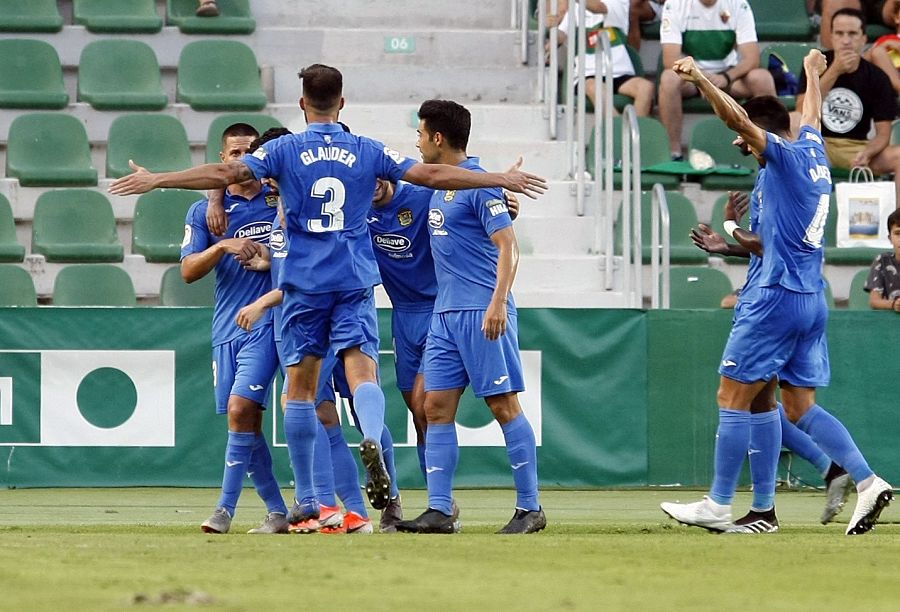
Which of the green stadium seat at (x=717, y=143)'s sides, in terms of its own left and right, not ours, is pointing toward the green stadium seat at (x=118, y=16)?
right

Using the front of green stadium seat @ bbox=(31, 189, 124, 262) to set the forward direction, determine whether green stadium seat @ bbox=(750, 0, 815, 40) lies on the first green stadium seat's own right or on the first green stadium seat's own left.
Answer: on the first green stadium seat's own left

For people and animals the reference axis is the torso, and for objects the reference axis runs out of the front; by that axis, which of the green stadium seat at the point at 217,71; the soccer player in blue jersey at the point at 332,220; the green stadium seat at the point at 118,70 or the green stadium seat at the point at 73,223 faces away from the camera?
the soccer player in blue jersey

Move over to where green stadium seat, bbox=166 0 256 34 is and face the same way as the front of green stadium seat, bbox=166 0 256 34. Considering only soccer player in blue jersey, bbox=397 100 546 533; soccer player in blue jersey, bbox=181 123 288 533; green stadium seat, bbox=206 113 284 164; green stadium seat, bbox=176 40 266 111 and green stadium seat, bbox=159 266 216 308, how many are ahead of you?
5

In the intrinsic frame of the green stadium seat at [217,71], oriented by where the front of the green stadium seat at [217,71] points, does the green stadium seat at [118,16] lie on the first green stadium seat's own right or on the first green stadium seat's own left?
on the first green stadium seat's own right

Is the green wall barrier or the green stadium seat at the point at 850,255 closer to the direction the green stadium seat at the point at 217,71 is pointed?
the green wall barrier

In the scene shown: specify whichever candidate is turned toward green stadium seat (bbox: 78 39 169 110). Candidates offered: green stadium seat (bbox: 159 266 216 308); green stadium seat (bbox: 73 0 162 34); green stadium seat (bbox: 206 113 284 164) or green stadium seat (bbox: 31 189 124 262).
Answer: green stadium seat (bbox: 73 0 162 34)

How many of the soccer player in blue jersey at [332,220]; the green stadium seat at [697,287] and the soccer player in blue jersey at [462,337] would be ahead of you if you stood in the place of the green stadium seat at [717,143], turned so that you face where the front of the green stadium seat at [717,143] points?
3

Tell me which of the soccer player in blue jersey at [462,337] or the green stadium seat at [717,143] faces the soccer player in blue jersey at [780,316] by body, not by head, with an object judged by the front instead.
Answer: the green stadium seat

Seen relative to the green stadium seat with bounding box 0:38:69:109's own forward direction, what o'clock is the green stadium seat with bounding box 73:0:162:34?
the green stadium seat with bounding box 73:0:162:34 is roughly at 8 o'clock from the green stadium seat with bounding box 0:38:69:109.

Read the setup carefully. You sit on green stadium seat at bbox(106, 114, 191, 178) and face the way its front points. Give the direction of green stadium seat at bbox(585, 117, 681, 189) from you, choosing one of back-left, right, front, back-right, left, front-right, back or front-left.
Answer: left

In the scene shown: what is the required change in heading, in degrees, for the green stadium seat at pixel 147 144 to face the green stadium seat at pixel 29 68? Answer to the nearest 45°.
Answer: approximately 135° to its right

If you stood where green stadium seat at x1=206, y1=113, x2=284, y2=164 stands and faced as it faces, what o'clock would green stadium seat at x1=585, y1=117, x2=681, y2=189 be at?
green stadium seat at x1=585, y1=117, x2=681, y2=189 is roughly at 9 o'clock from green stadium seat at x1=206, y1=113, x2=284, y2=164.

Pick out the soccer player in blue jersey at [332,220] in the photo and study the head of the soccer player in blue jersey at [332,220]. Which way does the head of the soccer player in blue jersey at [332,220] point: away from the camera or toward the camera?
away from the camera

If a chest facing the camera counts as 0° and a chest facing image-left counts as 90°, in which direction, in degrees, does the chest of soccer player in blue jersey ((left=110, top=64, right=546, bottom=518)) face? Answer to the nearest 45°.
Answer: approximately 180°

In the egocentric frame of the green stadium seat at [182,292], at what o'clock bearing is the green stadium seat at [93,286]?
the green stadium seat at [93,286] is roughly at 4 o'clock from the green stadium seat at [182,292].

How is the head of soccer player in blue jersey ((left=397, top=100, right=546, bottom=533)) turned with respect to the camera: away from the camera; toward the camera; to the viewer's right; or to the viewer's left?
to the viewer's left
